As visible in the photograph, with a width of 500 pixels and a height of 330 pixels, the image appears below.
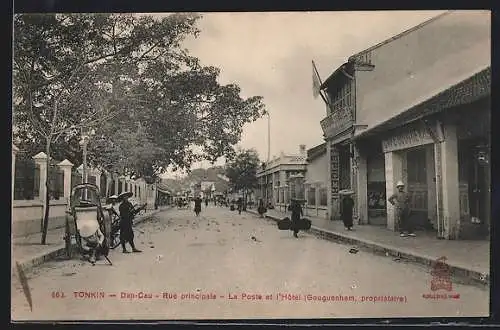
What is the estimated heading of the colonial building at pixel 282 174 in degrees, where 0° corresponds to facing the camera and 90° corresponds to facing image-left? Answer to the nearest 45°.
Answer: approximately 45°

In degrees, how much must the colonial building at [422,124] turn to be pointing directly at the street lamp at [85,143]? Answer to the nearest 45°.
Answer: approximately 45° to its right

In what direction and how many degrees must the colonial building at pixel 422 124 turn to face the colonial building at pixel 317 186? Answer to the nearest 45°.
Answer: approximately 90° to its right
